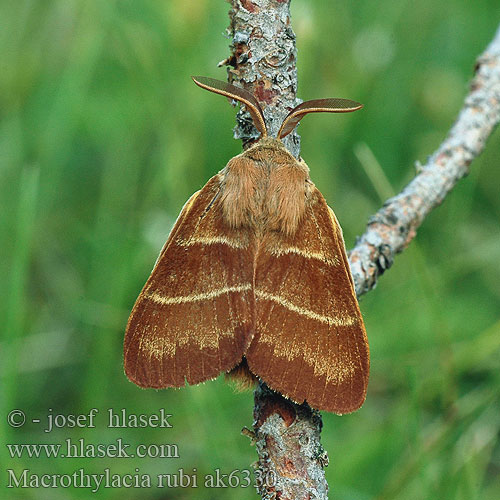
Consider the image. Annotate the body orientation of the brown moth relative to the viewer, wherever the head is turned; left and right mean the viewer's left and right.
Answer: facing away from the viewer
